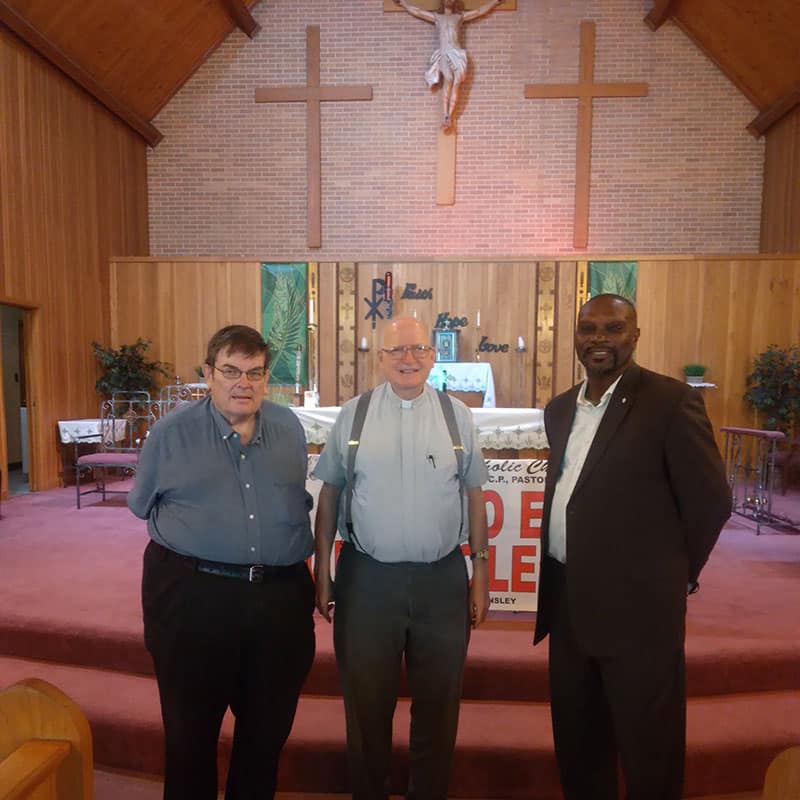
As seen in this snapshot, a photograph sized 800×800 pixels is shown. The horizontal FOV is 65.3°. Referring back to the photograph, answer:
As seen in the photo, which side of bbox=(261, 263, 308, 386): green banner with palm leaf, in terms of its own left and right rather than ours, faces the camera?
front

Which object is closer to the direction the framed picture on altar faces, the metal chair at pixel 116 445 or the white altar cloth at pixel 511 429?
the white altar cloth

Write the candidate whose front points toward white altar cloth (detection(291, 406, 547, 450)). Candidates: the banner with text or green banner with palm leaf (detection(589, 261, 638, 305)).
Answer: the green banner with palm leaf

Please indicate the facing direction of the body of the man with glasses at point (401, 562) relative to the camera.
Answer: toward the camera

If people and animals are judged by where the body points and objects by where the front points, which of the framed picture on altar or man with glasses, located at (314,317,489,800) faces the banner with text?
the framed picture on altar

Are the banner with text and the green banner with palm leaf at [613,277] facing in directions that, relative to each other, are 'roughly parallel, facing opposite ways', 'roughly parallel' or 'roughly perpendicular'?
roughly parallel

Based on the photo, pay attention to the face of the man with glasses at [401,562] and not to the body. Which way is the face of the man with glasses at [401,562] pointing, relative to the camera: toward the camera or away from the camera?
toward the camera

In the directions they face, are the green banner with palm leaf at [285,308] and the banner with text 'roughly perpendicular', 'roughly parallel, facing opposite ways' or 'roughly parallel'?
roughly parallel

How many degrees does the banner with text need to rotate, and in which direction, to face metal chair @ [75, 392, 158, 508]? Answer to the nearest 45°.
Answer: approximately 135° to its right

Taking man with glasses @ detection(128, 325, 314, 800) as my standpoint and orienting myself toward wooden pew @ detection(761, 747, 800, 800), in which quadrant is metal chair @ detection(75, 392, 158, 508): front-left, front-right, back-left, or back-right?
back-left

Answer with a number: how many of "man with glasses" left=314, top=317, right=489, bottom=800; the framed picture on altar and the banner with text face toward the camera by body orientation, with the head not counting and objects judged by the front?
3

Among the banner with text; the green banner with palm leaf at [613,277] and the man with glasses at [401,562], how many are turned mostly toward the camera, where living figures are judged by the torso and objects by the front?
3

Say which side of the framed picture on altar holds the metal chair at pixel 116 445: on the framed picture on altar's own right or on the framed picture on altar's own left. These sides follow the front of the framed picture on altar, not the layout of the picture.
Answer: on the framed picture on altar's own right

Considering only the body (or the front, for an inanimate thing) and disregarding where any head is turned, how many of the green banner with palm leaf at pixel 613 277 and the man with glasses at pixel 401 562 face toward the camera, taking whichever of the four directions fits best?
2

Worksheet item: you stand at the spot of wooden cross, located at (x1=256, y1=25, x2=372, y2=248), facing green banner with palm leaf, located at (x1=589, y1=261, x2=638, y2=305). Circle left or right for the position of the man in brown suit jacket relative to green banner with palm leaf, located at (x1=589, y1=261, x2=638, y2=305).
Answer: right

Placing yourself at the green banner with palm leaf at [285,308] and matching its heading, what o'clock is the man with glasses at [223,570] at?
The man with glasses is roughly at 12 o'clock from the green banner with palm leaf.

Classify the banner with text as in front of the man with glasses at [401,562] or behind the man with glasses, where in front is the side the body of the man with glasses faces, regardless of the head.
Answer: behind

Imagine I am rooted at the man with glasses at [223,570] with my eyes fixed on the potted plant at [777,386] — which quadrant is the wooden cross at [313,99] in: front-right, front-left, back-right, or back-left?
front-left

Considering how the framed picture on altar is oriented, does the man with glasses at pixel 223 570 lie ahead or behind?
ahead
